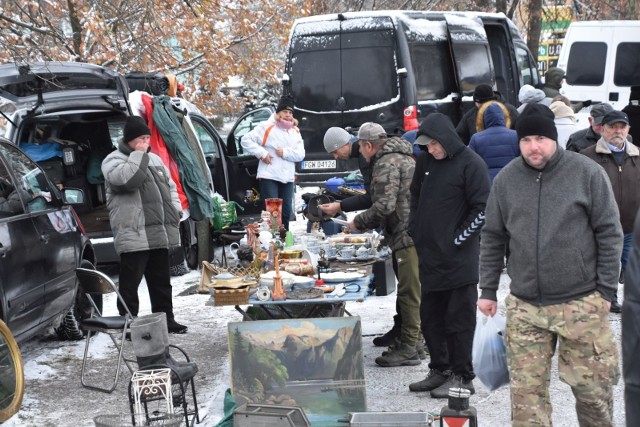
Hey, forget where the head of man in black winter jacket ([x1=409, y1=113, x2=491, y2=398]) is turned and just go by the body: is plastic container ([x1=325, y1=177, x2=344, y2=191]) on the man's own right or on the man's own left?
on the man's own right

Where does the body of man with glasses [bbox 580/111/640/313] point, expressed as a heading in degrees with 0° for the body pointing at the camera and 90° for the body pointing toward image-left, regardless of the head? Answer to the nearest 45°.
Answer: approximately 0°

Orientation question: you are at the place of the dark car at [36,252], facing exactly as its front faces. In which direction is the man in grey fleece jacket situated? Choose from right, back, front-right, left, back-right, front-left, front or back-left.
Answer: right

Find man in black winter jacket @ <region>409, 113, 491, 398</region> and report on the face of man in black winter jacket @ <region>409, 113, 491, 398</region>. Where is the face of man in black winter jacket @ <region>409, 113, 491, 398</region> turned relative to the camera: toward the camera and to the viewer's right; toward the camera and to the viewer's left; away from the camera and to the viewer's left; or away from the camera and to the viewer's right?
toward the camera and to the viewer's left

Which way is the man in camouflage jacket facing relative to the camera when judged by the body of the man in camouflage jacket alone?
to the viewer's left

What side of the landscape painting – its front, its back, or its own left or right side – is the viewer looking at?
front

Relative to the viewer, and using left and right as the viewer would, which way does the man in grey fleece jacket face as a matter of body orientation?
facing the viewer

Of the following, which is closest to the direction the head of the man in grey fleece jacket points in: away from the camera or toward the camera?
toward the camera

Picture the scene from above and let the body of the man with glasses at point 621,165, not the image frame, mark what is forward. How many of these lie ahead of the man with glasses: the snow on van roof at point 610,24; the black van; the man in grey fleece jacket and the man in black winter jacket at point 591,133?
1

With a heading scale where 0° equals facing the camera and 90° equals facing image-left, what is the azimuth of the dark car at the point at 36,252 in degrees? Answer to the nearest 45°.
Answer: approximately 225°

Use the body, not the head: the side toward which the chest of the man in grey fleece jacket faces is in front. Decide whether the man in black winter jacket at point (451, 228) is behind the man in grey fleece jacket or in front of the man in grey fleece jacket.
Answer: behind

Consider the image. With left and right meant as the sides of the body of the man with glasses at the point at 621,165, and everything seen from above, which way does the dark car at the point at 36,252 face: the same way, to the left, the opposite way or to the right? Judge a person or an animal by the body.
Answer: the opposite way
